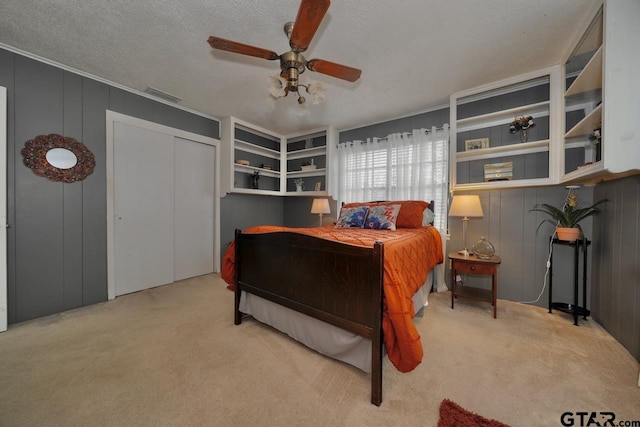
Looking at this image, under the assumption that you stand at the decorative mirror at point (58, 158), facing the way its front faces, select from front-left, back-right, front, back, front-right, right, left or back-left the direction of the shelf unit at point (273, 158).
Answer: left

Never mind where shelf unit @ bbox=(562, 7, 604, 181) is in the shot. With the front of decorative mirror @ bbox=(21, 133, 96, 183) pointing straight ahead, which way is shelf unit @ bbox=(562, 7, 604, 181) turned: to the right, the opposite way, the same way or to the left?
the opposite way

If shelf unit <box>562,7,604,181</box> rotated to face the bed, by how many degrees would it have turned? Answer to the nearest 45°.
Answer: approximately 45° to its left

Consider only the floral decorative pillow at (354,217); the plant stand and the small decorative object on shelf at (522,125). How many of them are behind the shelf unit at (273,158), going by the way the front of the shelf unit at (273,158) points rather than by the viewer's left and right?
0

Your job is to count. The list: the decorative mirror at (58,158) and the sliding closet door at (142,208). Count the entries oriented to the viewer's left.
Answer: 0

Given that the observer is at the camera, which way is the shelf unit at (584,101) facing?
facing to the left of the viewer

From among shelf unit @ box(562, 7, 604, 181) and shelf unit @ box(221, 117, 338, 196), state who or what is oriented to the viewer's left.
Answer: shelf unit @ box(562, 7, 604, 181)

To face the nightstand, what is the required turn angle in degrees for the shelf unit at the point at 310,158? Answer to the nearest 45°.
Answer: approximately 90° to its left

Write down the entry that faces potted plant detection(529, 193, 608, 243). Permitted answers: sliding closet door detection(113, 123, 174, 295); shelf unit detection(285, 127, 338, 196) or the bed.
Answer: the sliding closet door

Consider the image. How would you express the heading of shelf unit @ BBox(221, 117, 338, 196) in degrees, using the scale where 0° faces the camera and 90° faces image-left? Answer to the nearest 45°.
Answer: approximately 0°

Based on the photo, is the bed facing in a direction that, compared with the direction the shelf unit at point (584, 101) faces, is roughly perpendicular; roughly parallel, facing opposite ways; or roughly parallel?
roughly perpendicular

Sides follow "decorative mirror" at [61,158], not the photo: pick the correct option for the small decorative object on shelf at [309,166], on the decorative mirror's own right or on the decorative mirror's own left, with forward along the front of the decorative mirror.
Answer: on the decorative mirror's own left

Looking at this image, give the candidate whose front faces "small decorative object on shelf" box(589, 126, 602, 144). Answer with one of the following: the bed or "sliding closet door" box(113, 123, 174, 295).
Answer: the sliding closet door

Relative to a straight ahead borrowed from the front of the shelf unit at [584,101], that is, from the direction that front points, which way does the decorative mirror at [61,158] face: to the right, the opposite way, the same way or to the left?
the opposite way

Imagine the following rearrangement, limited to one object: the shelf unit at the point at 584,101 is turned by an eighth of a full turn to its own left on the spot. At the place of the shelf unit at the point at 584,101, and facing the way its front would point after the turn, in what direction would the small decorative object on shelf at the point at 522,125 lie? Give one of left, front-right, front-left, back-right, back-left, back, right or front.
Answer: right
